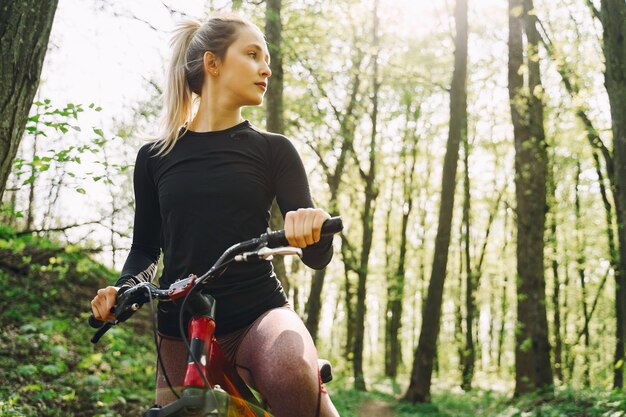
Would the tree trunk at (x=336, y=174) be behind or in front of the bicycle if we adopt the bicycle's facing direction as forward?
behind

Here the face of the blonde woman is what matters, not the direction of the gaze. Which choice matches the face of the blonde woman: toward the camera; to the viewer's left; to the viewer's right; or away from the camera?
to the viewer's right

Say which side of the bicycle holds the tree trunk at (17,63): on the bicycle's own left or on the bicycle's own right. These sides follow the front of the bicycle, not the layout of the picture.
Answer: on the bicycle's own right

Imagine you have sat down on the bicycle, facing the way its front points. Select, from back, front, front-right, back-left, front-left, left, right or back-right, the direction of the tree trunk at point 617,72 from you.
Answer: back

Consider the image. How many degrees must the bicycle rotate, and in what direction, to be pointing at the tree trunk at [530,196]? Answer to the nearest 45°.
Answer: approximately 180°

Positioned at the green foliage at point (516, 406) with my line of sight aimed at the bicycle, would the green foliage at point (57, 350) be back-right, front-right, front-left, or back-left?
front-right

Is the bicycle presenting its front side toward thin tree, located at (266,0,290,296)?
no

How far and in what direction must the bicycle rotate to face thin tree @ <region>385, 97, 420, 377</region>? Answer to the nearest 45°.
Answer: approximately 135° to its right

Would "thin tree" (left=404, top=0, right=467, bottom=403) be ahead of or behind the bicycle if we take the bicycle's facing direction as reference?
behind

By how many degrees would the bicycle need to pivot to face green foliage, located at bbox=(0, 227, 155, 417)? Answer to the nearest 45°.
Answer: approximately 135° to its right
